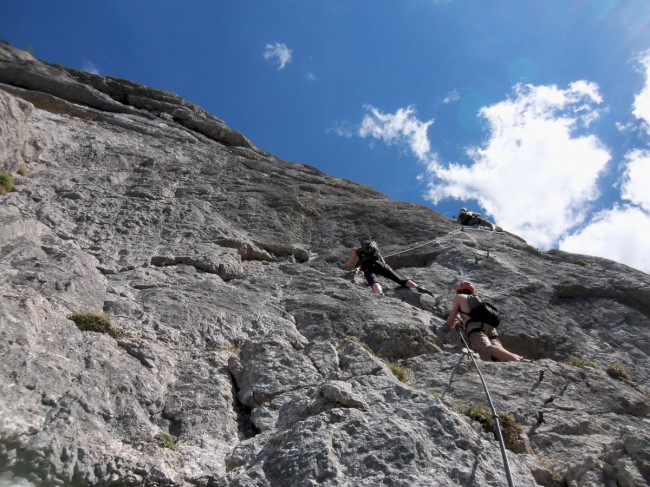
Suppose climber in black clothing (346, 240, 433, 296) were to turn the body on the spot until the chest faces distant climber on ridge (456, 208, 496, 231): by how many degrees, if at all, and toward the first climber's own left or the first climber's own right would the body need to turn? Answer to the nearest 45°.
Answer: approximately 45° to the first climber's own right

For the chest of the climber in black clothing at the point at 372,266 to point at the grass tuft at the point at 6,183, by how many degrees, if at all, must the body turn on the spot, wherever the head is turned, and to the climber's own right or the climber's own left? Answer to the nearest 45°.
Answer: approximately 90° to the climber's own left

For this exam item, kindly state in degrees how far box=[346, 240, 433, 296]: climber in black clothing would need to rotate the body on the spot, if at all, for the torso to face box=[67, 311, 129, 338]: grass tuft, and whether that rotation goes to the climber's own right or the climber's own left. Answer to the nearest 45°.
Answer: approximately 135° to the climber's own left

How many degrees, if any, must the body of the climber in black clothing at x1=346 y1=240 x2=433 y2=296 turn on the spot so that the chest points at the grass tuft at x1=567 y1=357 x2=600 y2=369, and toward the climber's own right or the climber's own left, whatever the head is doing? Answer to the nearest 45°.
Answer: approximately 90° to the climber's own right

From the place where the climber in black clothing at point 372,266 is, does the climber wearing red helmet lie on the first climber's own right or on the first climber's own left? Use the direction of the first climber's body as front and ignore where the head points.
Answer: on the first climber's own right

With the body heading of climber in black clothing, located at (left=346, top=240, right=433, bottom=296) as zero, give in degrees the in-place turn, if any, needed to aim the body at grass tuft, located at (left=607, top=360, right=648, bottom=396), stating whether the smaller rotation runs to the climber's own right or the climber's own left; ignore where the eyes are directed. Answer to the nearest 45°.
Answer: approximately 90° to the climber's own right

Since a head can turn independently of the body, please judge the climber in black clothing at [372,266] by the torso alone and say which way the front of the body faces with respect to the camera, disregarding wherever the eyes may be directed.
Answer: away from the camera
